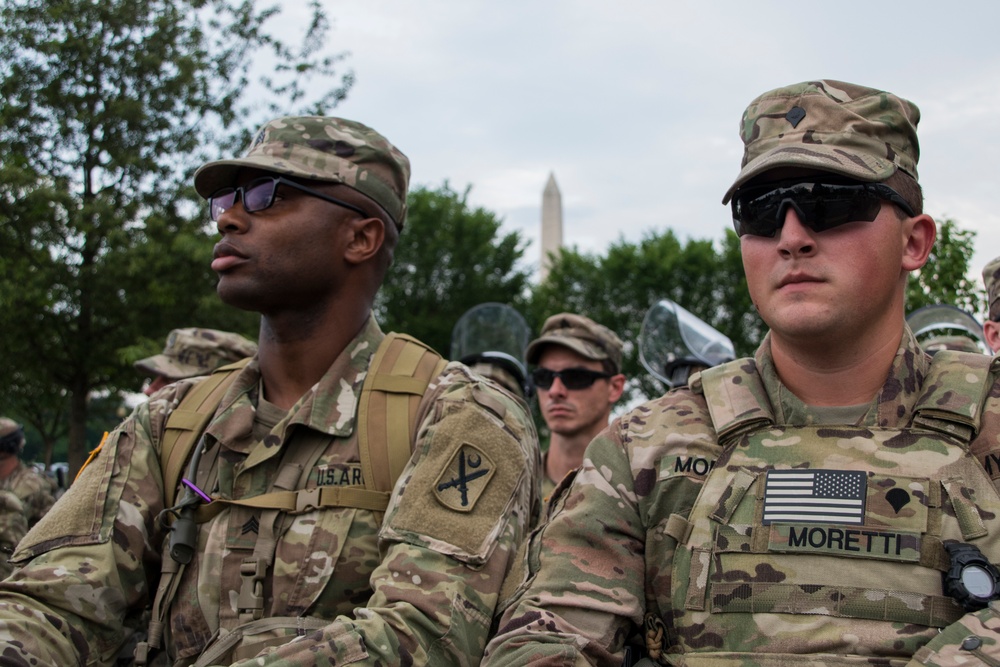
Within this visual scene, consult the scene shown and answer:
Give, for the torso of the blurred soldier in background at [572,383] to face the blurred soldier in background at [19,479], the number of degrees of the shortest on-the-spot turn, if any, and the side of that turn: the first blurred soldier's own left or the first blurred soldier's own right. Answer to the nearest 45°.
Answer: approximately 90° to the first blurred soldier's own right

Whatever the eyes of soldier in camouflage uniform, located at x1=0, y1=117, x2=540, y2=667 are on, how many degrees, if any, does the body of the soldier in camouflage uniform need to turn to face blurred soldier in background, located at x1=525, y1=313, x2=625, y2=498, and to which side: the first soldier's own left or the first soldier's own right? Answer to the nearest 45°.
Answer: approximately 180°
